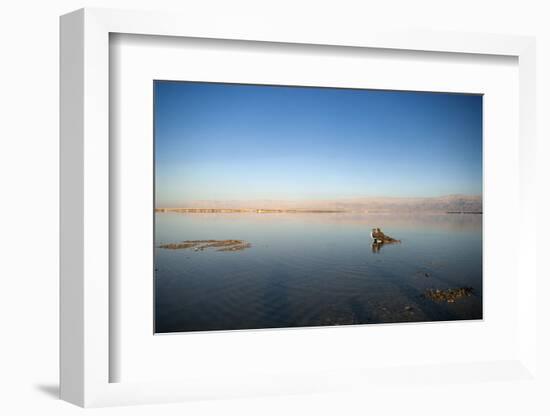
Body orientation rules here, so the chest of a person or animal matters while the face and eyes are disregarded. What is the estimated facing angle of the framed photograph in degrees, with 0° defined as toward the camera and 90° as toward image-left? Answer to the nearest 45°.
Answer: approximately 315°
